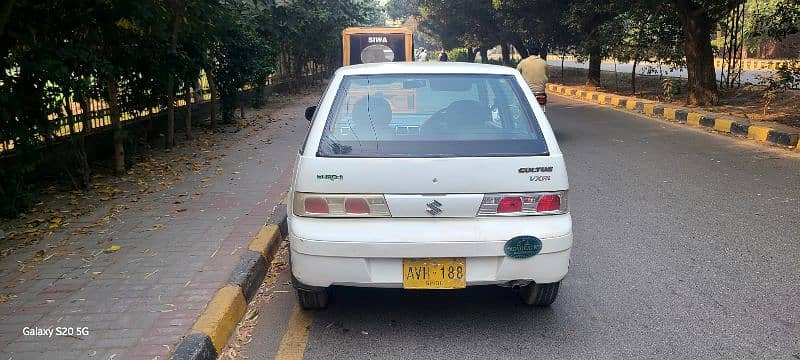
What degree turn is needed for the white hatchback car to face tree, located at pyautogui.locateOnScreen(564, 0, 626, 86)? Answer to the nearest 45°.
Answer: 0° — it already faces it

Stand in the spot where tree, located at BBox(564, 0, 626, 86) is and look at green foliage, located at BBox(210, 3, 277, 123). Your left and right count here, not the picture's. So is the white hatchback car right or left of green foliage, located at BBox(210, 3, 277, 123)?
left

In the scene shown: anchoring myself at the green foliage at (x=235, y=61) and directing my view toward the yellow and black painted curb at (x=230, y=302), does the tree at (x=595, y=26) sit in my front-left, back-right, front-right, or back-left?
back-left

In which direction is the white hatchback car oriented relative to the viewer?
away from the camera

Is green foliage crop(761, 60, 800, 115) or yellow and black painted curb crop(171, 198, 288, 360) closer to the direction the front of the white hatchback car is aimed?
the green foliage

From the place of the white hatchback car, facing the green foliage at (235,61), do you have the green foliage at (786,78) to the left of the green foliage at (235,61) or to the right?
right

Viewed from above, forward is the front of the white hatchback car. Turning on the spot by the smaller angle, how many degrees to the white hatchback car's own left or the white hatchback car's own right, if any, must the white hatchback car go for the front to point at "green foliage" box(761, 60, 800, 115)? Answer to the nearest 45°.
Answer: approximately 45° to the white hatchback car's own right

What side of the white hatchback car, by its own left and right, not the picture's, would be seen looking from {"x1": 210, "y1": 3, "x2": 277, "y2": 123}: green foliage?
front

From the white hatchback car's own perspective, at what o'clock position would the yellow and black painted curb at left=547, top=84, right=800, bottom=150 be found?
The yellow and black painted curb is roughly at 1 o'clock from the white hatchback car.

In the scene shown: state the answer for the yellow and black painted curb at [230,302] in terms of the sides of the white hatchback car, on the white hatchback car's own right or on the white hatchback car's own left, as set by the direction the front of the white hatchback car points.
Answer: on the white hatchback car's own left
